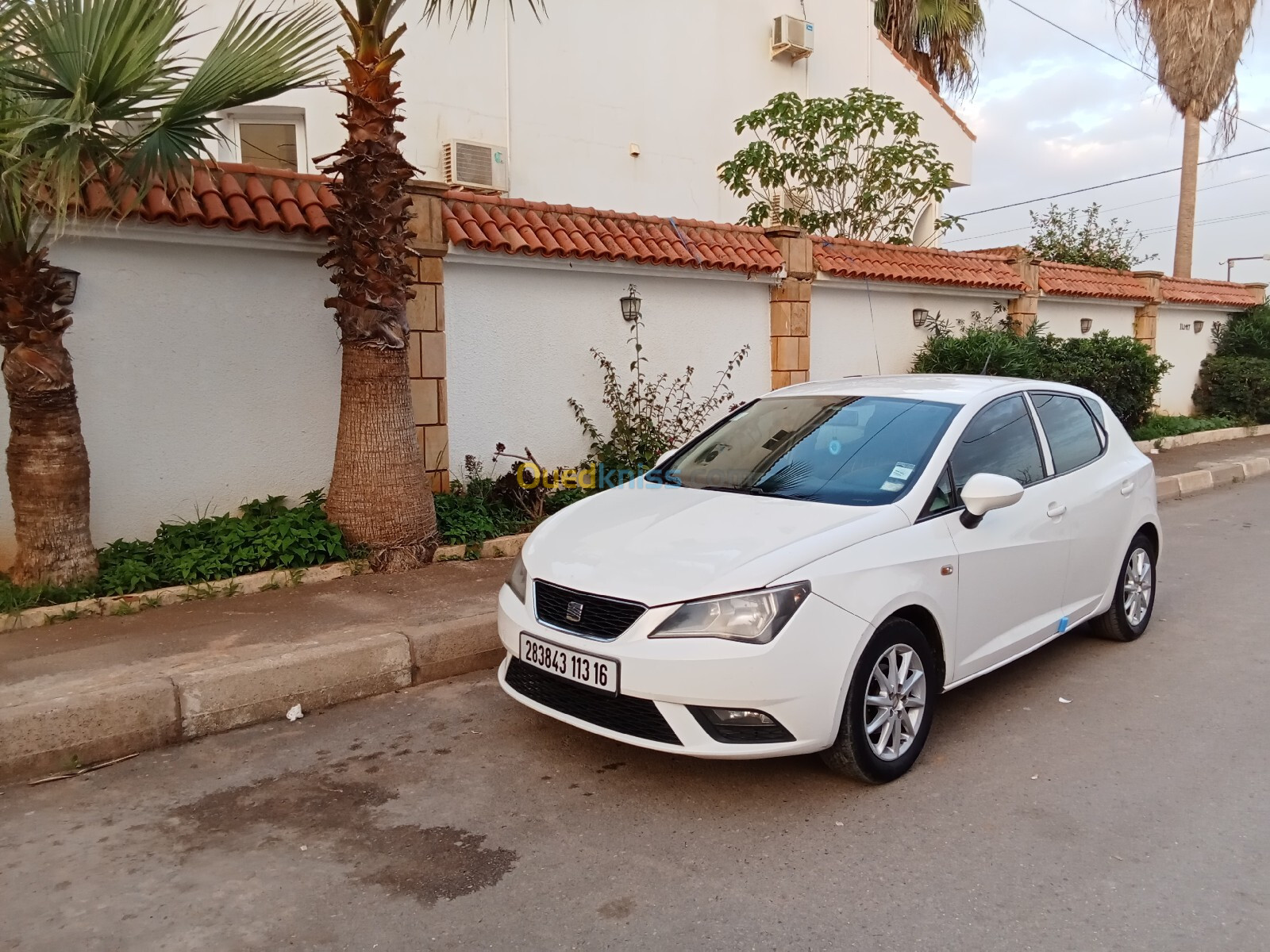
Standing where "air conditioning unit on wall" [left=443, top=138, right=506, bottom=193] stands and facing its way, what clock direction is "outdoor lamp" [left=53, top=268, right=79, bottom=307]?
The outdoor lamp is roughly at 2 o'clock from the air conditioning unit on wall.

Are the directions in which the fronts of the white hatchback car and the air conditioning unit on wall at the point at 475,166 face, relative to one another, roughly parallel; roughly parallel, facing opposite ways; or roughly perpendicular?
roughly perpendicular

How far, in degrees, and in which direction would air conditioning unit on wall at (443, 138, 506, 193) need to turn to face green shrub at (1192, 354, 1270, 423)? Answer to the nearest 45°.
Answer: approximately 45° to its left

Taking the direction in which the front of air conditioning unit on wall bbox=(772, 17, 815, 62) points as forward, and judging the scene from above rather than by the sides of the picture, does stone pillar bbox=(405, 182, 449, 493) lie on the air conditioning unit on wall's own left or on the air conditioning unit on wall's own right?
on the air conditioning unit on wall's own right

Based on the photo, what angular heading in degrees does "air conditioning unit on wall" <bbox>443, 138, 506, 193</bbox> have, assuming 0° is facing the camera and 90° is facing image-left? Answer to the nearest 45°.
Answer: approximately 315°

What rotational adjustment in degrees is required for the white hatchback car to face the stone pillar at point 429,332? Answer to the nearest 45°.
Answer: approximately 90° to its right

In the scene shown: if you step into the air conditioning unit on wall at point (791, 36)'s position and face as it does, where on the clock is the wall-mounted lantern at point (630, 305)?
The wall-mounted lantern is roughly at 2 o'clock from the air conditioning unit on wall.

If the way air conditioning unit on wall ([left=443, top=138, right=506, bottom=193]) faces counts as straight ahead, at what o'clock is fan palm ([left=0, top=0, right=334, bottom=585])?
The fan palm is roughly at 2 o'clock from the air conditioning unit on wall.

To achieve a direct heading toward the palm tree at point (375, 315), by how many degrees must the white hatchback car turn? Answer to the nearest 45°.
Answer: approximately 90° to its right

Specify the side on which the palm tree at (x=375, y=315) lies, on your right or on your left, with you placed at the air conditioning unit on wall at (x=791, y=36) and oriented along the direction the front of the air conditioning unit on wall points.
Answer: on your right

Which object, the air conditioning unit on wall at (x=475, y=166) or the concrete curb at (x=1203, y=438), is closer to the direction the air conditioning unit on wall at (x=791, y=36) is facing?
the concrete curb

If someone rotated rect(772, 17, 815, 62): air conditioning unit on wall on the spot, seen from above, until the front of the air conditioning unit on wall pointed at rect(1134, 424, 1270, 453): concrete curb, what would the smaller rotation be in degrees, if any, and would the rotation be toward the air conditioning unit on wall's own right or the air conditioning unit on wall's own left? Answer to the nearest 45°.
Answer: approximately 45° to the air conditioning unit on wall's own left
